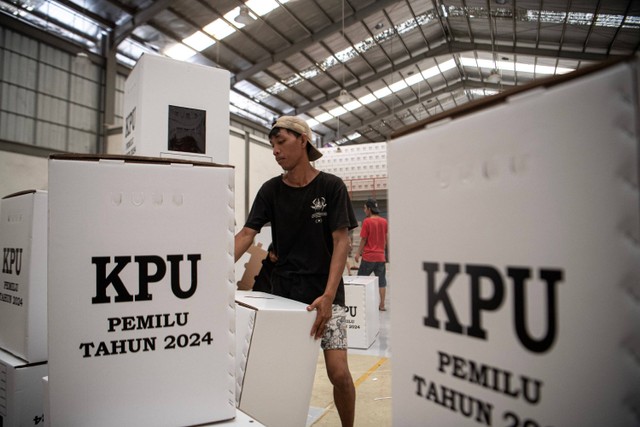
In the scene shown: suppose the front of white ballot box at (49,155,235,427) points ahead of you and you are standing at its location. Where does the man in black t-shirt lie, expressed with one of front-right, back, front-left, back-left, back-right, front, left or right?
back-left

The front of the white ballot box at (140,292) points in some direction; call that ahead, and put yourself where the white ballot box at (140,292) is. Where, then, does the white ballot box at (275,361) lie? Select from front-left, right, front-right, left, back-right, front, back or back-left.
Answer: back-left

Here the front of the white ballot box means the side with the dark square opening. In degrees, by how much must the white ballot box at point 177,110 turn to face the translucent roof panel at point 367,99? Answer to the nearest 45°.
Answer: approximately 135° to its left

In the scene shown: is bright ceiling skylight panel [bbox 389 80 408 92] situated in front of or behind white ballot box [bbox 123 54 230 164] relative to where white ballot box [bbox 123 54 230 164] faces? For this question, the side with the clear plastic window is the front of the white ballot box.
behind

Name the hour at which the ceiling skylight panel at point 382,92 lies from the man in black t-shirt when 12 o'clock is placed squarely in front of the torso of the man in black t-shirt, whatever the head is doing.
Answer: The ceiling skylight panel is roughly at 5 o'clock from the man in black t-shirt.

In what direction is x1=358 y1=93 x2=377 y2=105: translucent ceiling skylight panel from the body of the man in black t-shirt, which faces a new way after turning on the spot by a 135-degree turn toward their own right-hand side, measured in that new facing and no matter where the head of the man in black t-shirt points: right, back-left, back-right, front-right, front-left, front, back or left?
front

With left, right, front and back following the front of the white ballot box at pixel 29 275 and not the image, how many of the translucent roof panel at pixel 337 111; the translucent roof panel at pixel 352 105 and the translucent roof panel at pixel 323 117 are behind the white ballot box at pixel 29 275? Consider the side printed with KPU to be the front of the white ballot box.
3

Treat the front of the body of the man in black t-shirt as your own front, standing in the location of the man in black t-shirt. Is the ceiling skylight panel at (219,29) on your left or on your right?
on your right

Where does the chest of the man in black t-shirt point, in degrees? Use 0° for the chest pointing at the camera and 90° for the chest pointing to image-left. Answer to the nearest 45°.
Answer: approximately 45°

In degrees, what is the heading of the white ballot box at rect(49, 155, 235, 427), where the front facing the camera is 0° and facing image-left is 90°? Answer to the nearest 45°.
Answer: approximately 0°

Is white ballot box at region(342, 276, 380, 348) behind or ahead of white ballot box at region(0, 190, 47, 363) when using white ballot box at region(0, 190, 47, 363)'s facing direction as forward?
behind

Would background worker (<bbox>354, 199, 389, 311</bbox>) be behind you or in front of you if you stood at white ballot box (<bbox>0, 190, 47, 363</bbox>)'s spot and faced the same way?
behind

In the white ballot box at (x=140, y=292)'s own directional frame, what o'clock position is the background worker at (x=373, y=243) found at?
The background worker is roughly at 7 o'clock from the white ballot box.
